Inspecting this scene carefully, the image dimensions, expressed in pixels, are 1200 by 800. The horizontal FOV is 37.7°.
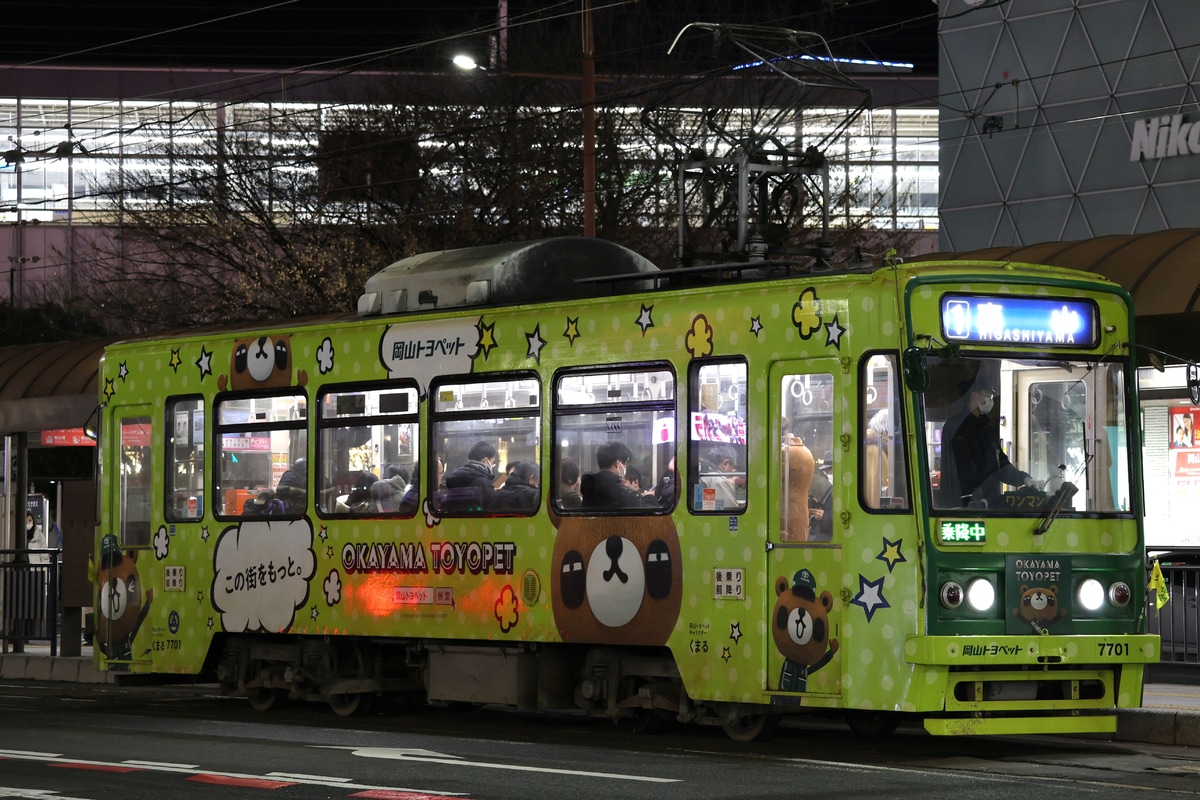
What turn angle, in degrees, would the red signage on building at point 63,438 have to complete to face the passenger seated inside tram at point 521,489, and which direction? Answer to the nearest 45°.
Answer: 0° — it already faces them

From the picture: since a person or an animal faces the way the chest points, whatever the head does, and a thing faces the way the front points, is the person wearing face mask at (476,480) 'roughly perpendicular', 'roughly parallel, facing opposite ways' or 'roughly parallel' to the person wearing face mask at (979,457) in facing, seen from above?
roughly perpendicular

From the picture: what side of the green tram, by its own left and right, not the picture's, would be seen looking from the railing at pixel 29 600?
back

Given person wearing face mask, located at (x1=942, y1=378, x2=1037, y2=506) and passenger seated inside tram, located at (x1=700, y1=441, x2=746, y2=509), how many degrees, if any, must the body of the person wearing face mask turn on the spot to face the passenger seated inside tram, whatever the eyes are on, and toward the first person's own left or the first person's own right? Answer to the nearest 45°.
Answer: approximately 135° to the first person's own right

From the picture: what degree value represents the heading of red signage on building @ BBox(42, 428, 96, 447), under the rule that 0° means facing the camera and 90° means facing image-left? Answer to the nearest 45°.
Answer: approximately 0°

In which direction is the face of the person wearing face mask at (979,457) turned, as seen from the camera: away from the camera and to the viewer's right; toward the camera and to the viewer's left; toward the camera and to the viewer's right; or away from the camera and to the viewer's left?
toward the camera and to the viewer's right
